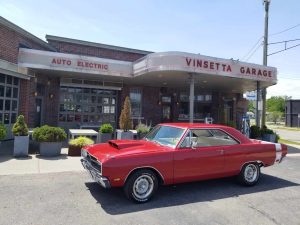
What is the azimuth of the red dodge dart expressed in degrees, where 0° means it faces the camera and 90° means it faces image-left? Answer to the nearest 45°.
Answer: approximately 45°

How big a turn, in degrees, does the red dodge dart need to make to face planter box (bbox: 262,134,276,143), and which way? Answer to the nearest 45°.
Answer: approximately 180°

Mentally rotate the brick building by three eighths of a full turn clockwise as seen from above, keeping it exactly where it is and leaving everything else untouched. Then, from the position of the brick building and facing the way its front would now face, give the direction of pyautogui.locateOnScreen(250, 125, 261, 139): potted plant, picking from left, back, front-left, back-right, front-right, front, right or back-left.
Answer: back

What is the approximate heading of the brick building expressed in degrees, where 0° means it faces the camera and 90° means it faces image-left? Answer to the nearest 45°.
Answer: approximately 315°

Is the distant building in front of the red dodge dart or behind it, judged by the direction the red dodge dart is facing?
behind

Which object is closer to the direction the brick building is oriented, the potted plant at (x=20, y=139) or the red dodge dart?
the red dodge dart

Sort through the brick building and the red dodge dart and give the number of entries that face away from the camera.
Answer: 0

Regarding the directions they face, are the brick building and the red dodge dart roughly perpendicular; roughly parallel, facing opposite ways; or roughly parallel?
roughly perpendicular

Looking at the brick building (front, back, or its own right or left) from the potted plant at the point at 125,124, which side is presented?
front

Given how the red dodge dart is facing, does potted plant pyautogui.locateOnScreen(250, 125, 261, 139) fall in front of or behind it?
behind

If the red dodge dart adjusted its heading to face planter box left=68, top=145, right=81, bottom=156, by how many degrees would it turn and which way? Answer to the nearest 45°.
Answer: approximately 90° to its right

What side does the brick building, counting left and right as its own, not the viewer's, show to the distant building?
left
